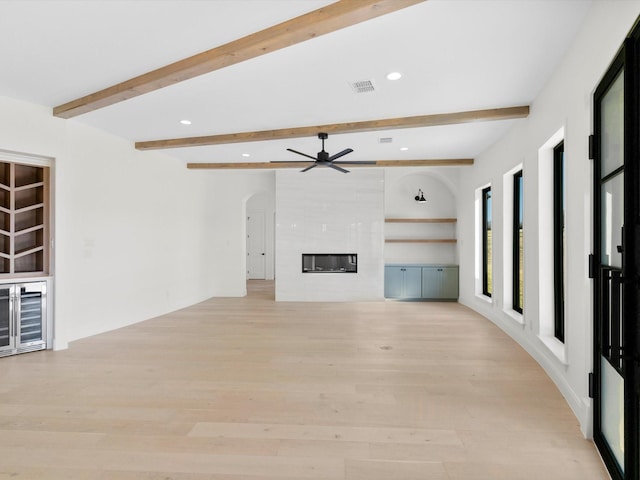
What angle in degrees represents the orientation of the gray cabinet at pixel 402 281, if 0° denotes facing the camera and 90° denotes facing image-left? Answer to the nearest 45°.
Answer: approximately 0°

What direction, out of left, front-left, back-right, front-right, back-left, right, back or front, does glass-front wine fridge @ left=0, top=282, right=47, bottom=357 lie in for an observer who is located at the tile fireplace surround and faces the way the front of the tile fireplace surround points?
front-right

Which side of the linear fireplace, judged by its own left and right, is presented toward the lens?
front

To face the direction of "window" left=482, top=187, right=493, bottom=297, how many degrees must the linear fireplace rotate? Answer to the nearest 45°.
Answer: approximately 45° to its left

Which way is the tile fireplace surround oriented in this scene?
toward the camera

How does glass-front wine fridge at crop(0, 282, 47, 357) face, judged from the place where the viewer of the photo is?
facing the viewer and to the right of the viewer

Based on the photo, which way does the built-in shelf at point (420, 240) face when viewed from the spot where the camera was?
facing the viewer

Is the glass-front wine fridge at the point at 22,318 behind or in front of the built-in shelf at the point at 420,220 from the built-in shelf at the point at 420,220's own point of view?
in front

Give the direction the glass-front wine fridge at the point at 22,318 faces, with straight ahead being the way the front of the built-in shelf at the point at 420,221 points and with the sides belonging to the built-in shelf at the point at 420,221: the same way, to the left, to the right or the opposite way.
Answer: to the left

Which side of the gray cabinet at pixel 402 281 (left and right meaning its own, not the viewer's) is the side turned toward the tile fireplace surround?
right

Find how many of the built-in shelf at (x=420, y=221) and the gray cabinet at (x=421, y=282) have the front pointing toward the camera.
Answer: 2

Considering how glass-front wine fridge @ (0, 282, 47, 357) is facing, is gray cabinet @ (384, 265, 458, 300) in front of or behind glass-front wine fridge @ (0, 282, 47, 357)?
in front

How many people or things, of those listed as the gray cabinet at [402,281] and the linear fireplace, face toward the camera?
2

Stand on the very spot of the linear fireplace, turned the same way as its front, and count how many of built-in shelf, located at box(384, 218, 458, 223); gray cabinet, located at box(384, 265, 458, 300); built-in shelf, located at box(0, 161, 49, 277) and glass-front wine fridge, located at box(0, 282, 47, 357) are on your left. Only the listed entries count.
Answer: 2

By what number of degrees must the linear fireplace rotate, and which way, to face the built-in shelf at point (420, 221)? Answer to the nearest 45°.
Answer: approximately 90° to its left

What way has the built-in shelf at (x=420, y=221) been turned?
toward the camera

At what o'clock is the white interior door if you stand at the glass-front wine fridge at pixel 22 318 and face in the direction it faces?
The white interior door is roughly at 9 o'clock from the glass-front wine fridge.

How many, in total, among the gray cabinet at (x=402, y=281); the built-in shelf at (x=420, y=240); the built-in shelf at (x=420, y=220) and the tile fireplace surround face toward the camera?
4

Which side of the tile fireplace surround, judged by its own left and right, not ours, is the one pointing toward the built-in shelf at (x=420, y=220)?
left
